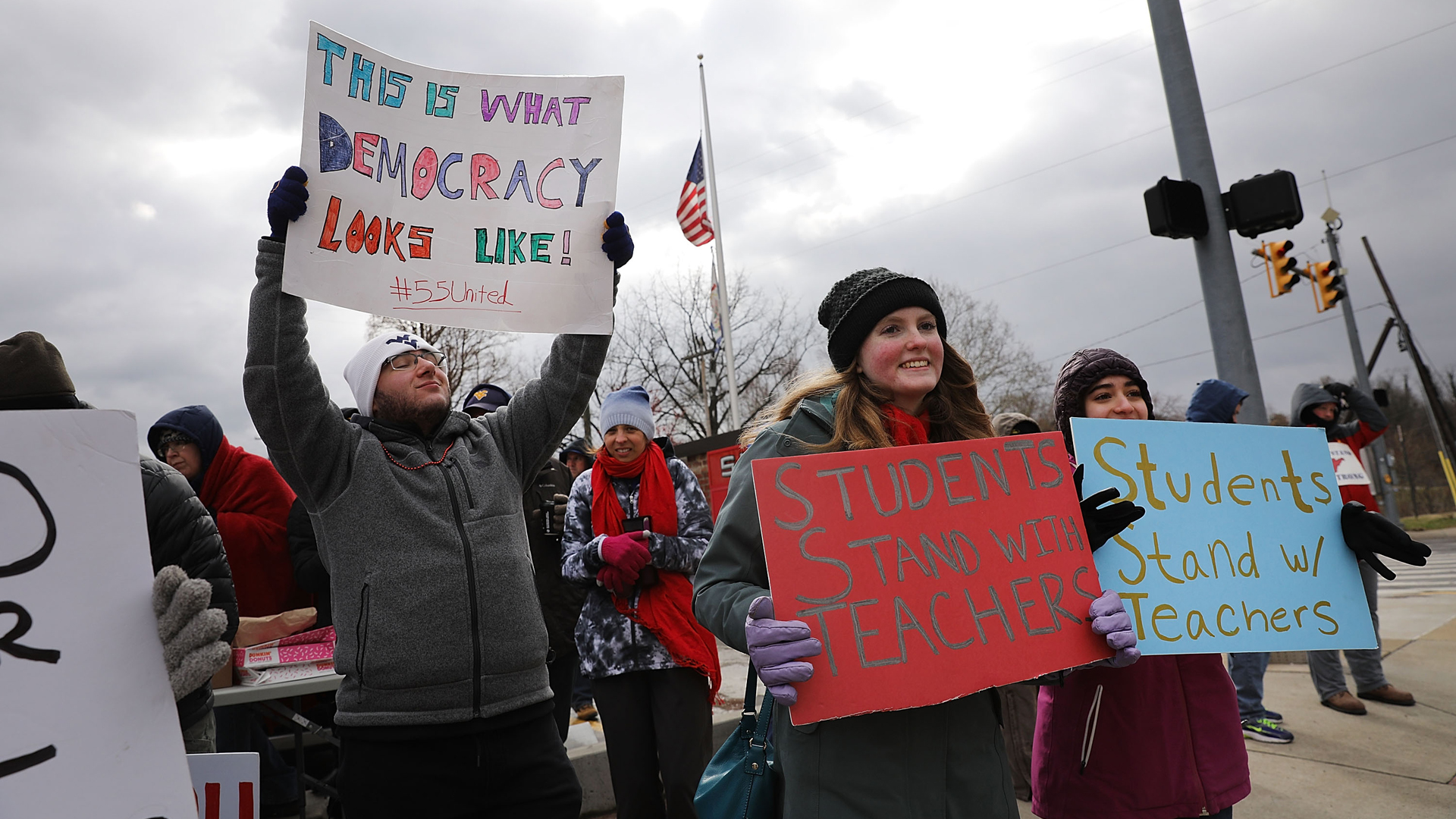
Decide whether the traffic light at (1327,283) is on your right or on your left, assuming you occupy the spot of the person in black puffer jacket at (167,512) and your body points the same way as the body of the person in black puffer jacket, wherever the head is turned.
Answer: on your left

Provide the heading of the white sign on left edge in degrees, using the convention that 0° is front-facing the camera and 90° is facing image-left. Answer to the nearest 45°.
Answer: approximately 0°

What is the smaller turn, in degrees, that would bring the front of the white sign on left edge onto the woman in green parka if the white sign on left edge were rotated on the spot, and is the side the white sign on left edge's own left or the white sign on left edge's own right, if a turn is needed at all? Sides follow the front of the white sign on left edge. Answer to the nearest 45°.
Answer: approximately 90° to the white sign on left edge's own left

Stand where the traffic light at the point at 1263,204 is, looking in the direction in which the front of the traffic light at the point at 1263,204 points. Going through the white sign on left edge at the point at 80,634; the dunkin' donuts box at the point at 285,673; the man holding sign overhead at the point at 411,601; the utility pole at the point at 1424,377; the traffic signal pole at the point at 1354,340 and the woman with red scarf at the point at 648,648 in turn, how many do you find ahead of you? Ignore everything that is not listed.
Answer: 2

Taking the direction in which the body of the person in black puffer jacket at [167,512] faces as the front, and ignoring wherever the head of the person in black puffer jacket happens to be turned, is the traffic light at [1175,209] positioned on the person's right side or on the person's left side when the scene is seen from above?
on the person's left side

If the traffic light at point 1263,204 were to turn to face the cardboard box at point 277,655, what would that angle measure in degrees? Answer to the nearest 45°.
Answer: approximately 135° to its left

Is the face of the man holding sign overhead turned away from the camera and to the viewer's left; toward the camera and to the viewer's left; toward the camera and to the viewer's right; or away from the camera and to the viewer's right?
toward the camera and to the viewer's right

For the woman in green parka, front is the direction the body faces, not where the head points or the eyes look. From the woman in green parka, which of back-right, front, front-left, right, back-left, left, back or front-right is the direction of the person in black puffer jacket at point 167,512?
back-right

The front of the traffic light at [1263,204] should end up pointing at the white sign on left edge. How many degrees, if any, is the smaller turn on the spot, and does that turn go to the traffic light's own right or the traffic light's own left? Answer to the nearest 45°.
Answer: approximately 180°

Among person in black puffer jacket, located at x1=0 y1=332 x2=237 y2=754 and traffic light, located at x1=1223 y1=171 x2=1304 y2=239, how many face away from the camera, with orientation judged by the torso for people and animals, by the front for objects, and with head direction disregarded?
1

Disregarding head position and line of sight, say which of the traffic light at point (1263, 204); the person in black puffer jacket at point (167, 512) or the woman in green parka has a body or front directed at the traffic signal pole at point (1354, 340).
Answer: the traffic light

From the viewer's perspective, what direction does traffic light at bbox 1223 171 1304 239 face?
away from the camera
